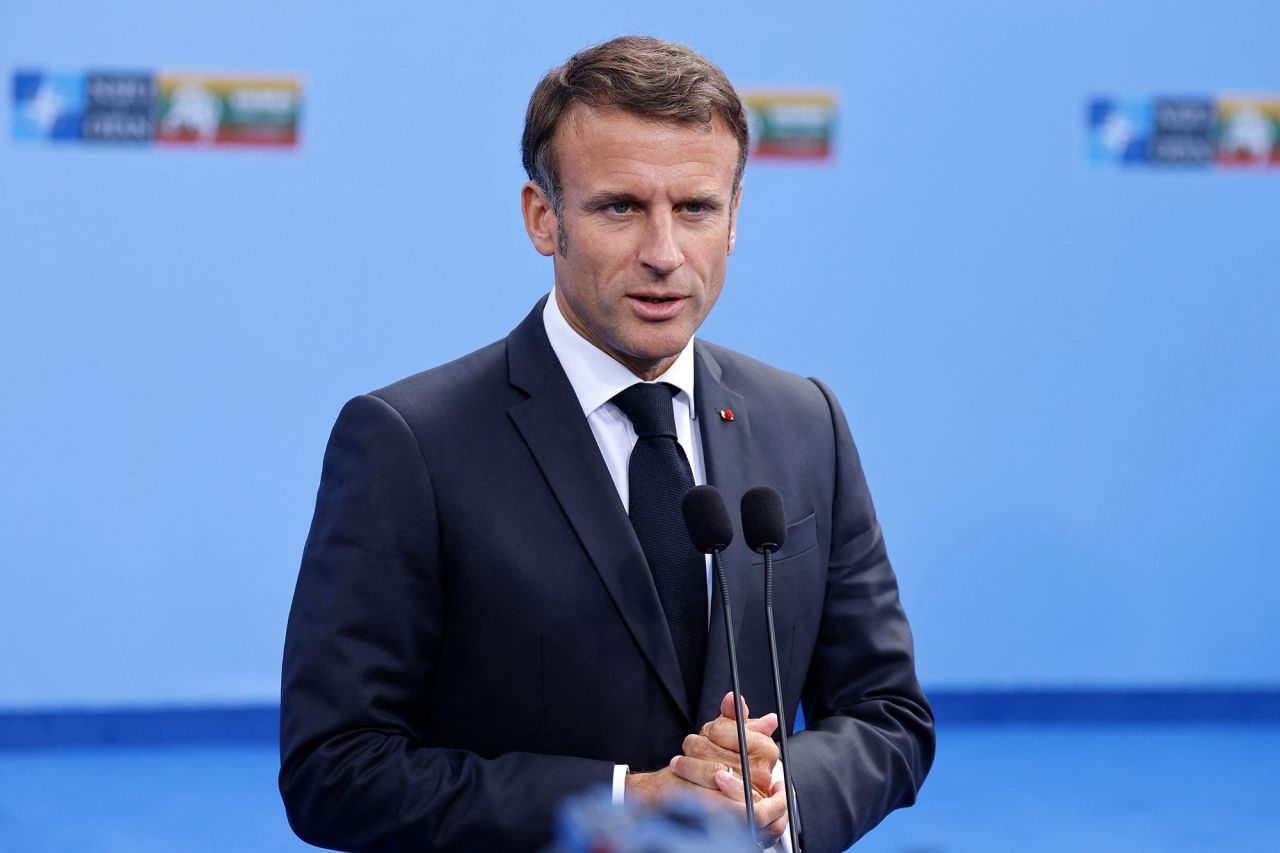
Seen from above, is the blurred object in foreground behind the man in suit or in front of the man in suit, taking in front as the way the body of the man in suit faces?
in front

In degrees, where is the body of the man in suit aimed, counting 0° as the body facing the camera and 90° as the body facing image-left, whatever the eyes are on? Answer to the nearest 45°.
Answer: approximately 315°
